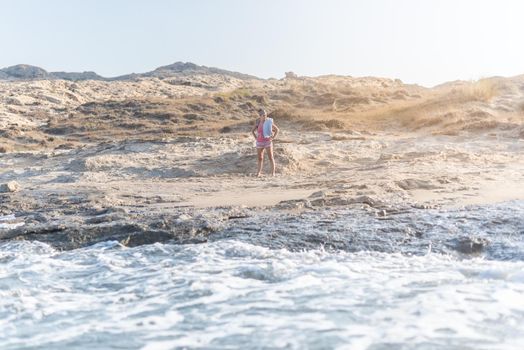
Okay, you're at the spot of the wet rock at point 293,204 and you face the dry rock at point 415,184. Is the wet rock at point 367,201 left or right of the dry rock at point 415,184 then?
right

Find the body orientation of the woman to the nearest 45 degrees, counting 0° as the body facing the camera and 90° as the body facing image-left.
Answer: approximately 0°

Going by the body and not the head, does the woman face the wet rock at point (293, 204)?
yes

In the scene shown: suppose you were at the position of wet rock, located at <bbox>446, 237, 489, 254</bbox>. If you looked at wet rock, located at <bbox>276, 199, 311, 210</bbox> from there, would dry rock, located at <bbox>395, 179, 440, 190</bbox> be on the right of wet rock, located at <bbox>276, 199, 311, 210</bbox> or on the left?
right

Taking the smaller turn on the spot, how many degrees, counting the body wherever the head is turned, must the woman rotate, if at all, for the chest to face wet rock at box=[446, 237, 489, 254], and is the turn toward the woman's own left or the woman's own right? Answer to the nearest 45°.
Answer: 0° — they already face it

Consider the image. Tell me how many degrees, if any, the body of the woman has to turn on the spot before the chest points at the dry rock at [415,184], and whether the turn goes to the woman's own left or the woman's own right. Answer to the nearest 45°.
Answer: approximately 45° to the woman's own left

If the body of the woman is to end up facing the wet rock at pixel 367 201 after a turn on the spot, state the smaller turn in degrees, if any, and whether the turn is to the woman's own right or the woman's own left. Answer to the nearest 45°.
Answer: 0° — they already face it
